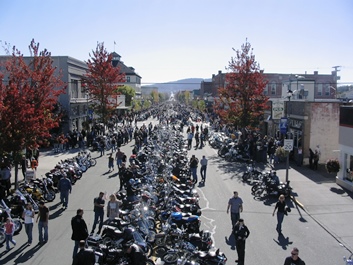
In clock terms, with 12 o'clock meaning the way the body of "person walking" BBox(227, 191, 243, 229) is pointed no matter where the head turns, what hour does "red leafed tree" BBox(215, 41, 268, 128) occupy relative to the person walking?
The red leafed tree is roughly at 6 o'clock from the person walking.

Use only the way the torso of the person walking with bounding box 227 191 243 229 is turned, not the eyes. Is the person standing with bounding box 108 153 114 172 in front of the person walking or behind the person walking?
behind

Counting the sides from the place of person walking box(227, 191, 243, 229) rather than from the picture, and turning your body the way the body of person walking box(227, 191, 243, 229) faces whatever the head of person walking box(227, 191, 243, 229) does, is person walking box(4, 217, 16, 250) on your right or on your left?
on your right

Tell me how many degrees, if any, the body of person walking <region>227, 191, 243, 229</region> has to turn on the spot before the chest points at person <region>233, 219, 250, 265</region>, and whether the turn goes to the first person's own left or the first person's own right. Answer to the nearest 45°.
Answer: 0° — they already face them

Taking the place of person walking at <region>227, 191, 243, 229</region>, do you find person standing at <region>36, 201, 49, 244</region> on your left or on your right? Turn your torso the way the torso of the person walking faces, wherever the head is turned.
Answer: on your right

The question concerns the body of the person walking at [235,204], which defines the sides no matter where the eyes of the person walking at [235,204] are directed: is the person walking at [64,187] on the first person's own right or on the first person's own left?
on the first person's own right

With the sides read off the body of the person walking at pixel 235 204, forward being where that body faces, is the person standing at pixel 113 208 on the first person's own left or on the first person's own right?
on the first person's own right

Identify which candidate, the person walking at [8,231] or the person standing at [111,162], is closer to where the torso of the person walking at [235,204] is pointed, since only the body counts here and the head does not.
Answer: the person walking

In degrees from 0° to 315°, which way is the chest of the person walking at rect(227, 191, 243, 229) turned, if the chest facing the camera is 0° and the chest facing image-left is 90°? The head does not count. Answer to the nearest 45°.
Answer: approximately 0°

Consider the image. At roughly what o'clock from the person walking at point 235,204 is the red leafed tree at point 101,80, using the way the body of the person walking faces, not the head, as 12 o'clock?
The red leafed tree is roughly at 5 o'clock from the person walking.
